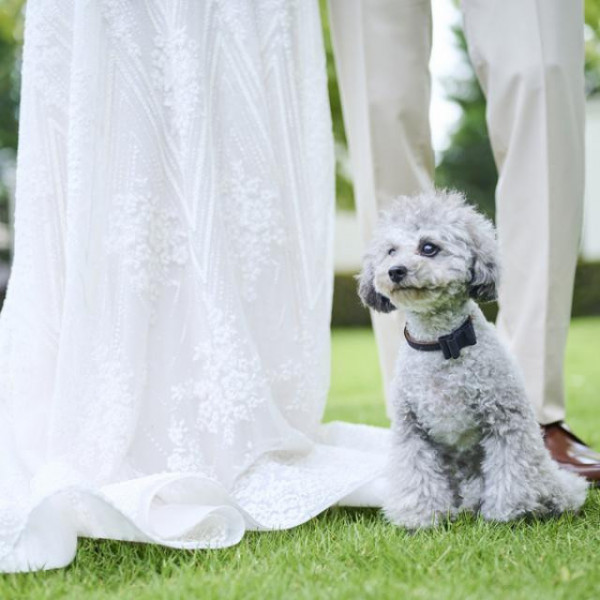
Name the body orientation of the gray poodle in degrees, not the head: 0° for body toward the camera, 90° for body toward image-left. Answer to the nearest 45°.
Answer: approximately 45°
